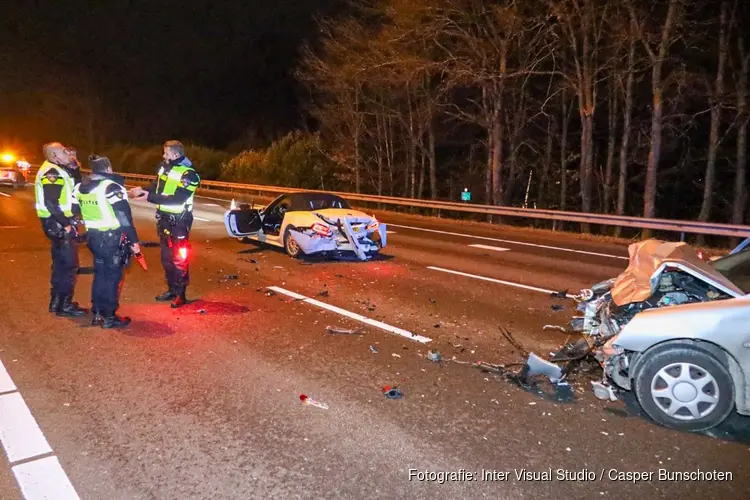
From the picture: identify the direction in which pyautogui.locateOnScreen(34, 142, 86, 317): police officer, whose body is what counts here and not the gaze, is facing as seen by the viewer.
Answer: to the viewer's right

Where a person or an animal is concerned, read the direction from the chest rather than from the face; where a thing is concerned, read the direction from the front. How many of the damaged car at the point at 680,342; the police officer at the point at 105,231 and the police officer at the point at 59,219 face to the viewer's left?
1

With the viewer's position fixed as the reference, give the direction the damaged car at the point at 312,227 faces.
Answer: facing away from the viewer and to the left of the viewer

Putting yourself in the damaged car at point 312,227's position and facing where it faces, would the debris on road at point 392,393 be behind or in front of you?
behind

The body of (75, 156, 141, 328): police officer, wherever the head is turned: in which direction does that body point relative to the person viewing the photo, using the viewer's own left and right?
facing away from the viewer and to the right of the viewer

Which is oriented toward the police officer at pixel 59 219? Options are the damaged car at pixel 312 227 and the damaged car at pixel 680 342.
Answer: the damaged car at pixel 680 342

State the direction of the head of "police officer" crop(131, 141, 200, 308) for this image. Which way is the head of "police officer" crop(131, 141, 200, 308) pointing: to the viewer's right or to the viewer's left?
to the viewer's left

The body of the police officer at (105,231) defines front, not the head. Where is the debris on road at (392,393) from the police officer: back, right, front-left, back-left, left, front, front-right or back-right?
right

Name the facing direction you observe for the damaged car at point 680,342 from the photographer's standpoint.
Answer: facing to the left of the viewer

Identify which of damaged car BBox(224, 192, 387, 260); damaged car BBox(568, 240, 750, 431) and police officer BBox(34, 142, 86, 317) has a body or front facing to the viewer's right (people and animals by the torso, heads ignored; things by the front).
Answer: the police officer

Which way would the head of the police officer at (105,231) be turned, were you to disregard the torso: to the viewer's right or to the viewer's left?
to the viewer's right

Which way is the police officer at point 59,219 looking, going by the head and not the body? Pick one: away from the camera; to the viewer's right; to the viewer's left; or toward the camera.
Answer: to the viewer's right

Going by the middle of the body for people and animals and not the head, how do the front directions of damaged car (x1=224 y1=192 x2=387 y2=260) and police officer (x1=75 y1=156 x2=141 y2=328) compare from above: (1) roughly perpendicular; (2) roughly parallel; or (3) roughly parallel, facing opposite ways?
roughly perpendicular

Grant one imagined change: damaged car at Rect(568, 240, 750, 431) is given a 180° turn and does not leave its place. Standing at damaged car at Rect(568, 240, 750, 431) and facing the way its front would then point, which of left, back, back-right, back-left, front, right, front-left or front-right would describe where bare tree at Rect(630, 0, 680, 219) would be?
left

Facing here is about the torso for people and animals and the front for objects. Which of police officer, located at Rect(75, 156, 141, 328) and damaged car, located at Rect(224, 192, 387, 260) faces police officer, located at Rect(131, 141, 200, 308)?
police officer, located at Rect(75, 156, 141, 328)

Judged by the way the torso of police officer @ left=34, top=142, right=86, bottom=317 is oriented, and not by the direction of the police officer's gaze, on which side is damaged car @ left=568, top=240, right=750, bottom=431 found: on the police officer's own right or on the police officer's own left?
on the police officer's own right
